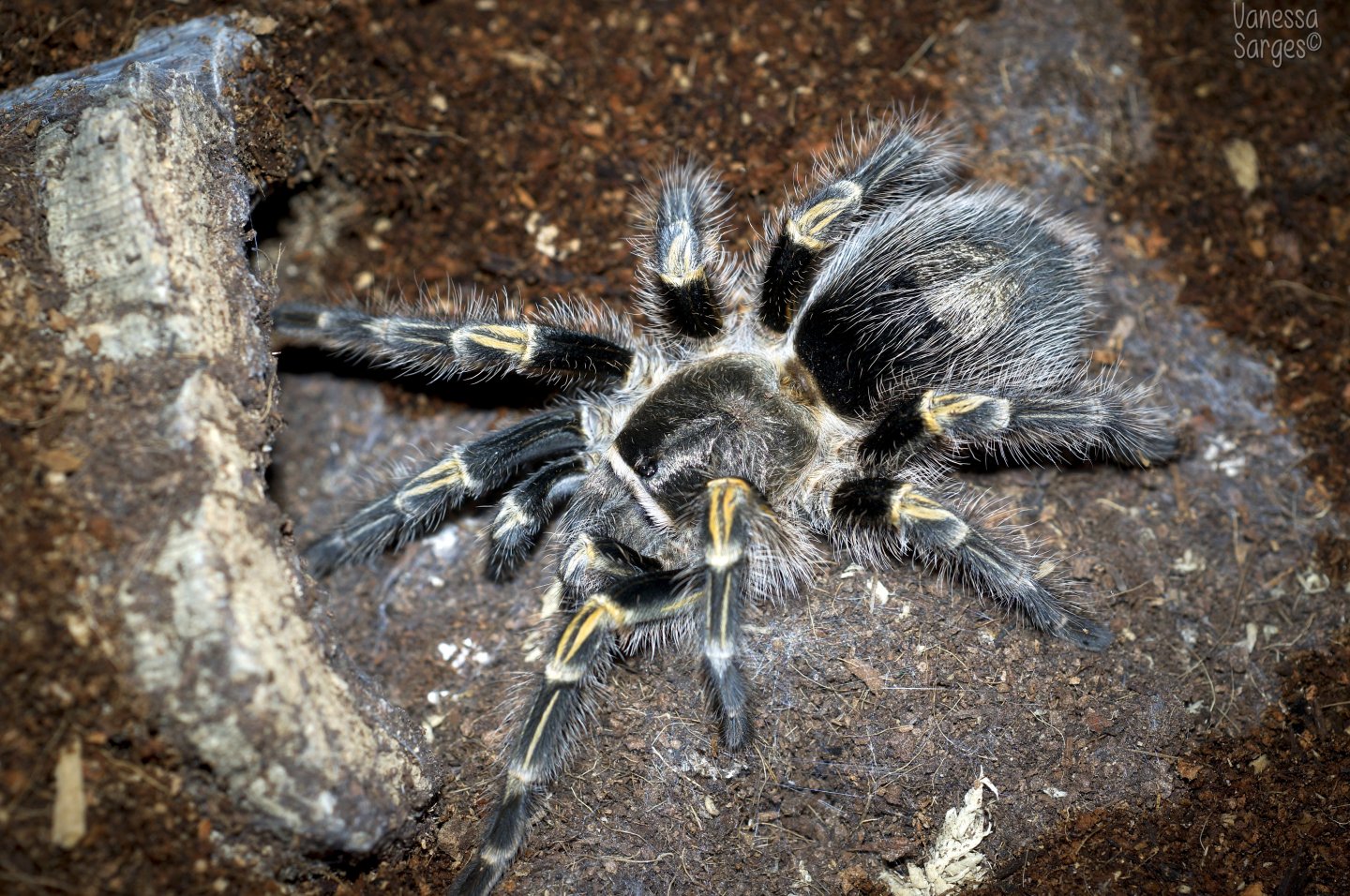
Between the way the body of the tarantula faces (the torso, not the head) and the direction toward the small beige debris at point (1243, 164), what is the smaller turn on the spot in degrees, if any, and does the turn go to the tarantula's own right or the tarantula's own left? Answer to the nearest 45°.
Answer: approximately 180°

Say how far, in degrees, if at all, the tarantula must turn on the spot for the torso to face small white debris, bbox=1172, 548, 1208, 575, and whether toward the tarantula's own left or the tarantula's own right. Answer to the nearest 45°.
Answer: approximately 135° to the tarantula's own left

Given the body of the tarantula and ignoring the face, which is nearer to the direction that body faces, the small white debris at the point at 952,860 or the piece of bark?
the piece of bark

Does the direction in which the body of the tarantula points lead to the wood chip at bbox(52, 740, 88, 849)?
yes

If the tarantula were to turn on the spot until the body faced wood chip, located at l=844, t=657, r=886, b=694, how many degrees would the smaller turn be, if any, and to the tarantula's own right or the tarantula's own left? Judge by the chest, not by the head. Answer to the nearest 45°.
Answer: approximately 45° to the tarantula's own left

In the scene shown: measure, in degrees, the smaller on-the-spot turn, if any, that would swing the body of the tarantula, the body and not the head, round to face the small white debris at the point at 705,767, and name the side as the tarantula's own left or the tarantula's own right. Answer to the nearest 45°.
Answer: approximately 45° to the tarantula's own left

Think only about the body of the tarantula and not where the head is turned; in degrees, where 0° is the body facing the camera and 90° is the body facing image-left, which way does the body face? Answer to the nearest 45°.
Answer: approximately 45°

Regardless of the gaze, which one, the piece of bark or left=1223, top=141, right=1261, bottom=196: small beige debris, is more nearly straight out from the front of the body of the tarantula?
the piece of bark

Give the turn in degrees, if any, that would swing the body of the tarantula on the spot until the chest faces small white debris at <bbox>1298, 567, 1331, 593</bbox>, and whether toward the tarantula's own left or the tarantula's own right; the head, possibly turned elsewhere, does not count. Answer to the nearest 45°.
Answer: approximately 135° to the tarantula's own left

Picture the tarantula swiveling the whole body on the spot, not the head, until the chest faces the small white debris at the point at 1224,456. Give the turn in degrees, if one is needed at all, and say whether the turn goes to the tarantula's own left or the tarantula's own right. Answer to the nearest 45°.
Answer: approximately 135° to the tarantula's own left

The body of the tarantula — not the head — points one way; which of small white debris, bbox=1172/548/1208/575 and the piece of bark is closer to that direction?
the piece of bark

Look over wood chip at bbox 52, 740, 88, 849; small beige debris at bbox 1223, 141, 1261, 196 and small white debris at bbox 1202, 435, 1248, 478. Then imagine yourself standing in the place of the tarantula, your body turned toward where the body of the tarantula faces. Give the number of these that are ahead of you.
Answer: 1
